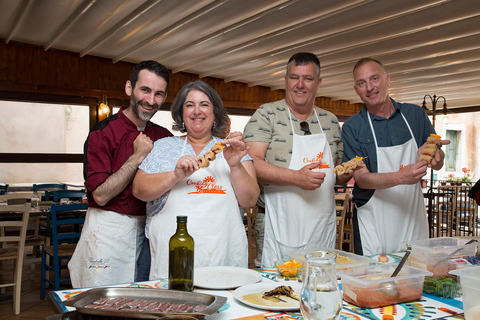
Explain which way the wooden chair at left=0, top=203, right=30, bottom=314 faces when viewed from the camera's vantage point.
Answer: facing away from the viewer and to the left of the viewer

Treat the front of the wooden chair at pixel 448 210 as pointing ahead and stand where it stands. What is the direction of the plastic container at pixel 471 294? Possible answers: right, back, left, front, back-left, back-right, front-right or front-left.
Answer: back

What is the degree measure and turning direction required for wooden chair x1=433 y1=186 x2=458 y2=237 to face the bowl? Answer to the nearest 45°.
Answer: approximately 180°

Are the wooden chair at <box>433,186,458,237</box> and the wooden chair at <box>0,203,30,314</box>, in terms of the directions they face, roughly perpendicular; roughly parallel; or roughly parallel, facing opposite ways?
roughly parallel

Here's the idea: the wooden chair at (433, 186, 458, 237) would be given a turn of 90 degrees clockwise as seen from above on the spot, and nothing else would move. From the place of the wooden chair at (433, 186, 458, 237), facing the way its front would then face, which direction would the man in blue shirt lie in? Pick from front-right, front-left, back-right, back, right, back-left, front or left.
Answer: right

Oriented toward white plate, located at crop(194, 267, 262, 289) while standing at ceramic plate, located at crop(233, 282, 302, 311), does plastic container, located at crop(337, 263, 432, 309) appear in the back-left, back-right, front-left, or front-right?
back-right

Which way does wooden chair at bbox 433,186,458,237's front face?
away from the camera

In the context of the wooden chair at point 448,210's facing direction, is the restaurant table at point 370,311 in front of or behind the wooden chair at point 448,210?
behind
